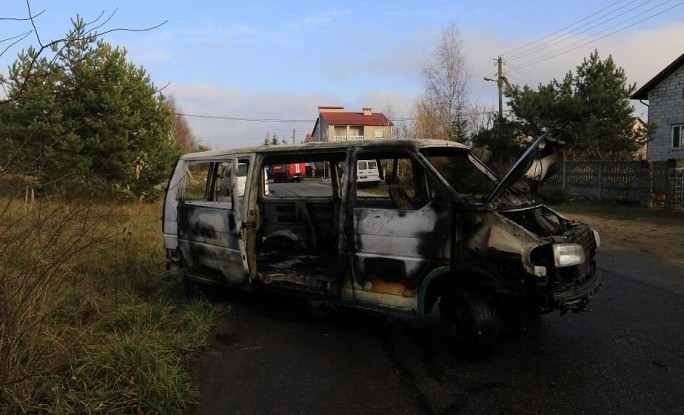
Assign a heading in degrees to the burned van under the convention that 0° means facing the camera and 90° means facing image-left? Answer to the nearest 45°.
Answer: approximately 315°

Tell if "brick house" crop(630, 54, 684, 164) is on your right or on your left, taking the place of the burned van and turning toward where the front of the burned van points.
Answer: on your left

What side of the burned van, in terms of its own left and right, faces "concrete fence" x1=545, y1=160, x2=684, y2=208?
left

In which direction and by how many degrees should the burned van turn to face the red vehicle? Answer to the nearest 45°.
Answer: approximately 180°
